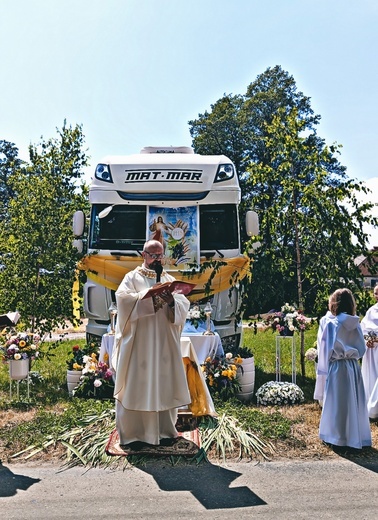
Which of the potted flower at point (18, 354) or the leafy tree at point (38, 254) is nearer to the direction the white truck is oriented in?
the potted flower

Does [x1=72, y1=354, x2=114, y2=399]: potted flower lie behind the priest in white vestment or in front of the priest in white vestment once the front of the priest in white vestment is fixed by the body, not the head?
behind

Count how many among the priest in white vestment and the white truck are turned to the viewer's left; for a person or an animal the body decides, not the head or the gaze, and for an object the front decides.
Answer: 0

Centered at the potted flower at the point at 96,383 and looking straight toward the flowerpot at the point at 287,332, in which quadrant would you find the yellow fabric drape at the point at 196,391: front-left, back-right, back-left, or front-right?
front-right

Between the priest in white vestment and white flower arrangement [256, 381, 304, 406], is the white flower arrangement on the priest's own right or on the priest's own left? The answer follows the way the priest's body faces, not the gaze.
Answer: on the priest's own left

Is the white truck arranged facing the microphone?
yes

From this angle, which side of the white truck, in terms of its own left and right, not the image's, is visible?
front

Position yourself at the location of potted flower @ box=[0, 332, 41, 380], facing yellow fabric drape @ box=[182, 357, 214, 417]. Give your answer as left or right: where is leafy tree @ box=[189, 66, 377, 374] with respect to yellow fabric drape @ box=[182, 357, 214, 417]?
left

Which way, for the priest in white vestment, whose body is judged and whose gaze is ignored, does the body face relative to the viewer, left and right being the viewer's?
facing the viewer and to the right of the viewer

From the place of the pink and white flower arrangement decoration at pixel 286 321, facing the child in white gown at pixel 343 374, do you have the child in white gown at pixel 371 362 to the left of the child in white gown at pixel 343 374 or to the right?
left

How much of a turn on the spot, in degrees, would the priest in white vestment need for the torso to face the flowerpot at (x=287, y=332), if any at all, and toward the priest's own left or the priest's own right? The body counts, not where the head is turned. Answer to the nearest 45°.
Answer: approximately 90° to the priest's own left

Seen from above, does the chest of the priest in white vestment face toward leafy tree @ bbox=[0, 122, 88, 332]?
no

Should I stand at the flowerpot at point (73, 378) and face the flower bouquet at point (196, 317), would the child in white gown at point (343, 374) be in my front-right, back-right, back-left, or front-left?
front-right
